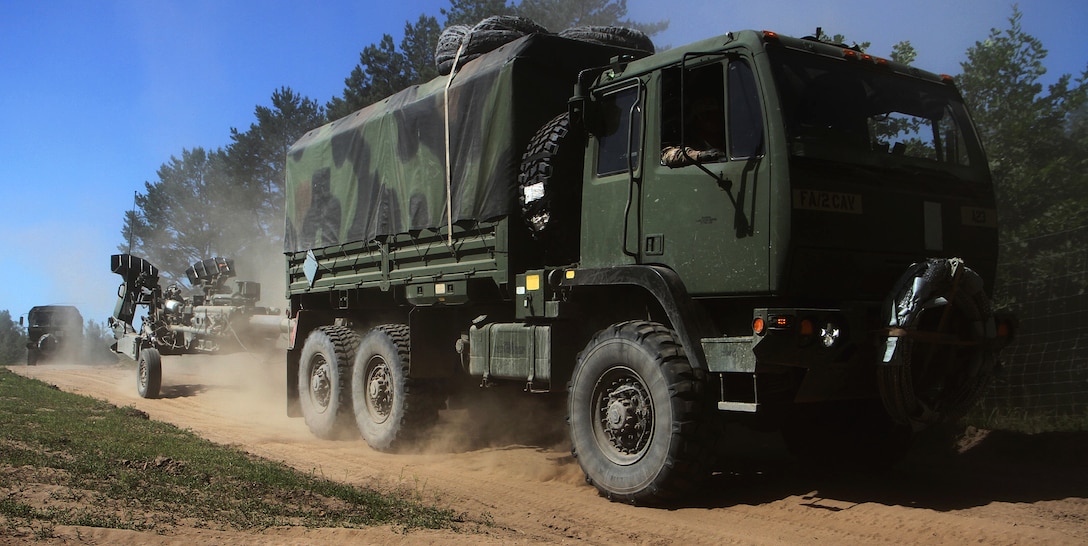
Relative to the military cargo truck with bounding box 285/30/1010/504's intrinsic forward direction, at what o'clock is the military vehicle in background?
The military vehicle in background is roughly at 6 o'clock from the military cargo truck.

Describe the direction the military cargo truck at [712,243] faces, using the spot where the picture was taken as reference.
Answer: facing the viewer and to the right of the viewer

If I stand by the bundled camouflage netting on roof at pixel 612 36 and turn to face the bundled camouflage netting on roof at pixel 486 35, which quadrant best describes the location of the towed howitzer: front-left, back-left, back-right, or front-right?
front-right

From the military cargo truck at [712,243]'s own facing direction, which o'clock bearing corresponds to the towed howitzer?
The towed howitzer is roughly at 6 o'clock from the military cargo truck.
